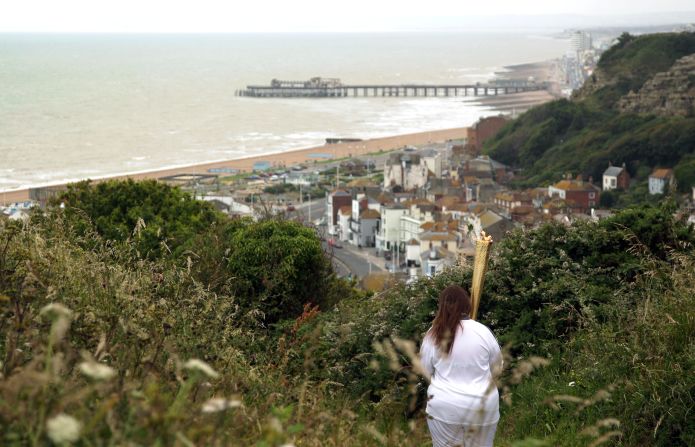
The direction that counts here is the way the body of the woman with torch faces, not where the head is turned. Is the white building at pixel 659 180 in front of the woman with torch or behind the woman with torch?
in front

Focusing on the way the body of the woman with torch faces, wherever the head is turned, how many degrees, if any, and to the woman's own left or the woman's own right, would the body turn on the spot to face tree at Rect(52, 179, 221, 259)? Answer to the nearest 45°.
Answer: approximately 45° to the woman's own left

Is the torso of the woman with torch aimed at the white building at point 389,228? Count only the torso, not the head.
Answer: yes

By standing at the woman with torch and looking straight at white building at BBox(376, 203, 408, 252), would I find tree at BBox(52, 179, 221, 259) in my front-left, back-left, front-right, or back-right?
front-left

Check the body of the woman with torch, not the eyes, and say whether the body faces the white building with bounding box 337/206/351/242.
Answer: yes

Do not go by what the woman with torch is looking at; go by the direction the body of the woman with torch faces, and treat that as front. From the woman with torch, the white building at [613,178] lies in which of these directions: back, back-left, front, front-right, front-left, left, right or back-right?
front

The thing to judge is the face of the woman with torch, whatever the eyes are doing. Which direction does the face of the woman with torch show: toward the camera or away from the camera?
away from the camera

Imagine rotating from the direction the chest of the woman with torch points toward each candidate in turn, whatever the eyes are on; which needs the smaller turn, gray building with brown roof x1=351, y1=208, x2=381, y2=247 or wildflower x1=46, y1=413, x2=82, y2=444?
the gray building with brown roof

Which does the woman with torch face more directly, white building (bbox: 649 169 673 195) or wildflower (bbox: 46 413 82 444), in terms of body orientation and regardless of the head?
the white building

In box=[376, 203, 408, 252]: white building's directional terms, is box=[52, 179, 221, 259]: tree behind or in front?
in front

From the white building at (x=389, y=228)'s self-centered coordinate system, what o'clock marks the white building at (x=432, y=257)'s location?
the white building at (x=432, y=257) is roughly at 10 o'clock from the white building at (x=389, y=228).

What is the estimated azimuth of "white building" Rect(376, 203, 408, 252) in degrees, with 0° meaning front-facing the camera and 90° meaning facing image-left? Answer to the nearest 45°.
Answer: approximately 45°

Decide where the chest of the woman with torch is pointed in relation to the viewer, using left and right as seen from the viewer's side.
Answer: facing away from the viewer

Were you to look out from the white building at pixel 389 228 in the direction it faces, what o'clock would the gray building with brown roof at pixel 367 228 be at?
the gray building with brown roof at pixel 367 228 is roughly at 3 o'clock from the white building at pixel 389 228.

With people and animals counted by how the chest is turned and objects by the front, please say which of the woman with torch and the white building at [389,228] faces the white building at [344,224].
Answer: the woman with torch

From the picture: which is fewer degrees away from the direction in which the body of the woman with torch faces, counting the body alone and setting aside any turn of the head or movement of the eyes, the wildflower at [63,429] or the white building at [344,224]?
the white building

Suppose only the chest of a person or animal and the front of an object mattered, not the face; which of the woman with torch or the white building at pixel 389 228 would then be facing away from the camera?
the woman with torch
